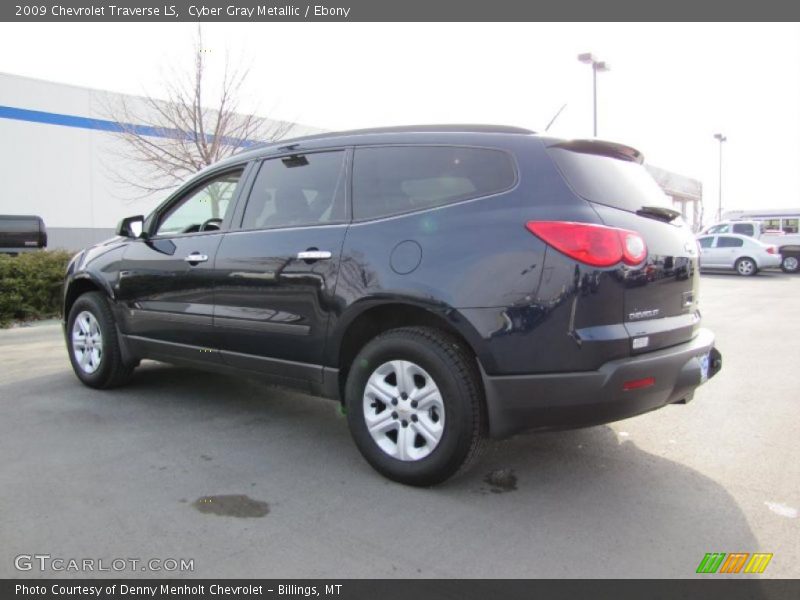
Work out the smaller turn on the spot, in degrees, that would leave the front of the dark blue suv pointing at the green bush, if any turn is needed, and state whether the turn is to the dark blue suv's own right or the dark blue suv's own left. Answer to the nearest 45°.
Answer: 0° — it already faces it

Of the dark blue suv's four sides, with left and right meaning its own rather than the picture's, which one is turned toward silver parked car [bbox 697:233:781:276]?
right

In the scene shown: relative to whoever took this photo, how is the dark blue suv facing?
facing away from the viewer and to the left of the viewer

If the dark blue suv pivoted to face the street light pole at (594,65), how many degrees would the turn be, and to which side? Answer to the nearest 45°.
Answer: approximately 45° to its right

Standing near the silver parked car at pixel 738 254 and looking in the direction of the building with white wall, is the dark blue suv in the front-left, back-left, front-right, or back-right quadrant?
front-left

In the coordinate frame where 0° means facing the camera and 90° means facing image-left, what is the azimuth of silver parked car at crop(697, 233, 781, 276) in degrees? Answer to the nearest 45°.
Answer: approximately 90°

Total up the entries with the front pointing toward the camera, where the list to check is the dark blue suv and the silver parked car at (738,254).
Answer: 0

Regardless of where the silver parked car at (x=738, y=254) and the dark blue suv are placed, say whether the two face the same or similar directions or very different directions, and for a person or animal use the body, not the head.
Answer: same or similar directions
